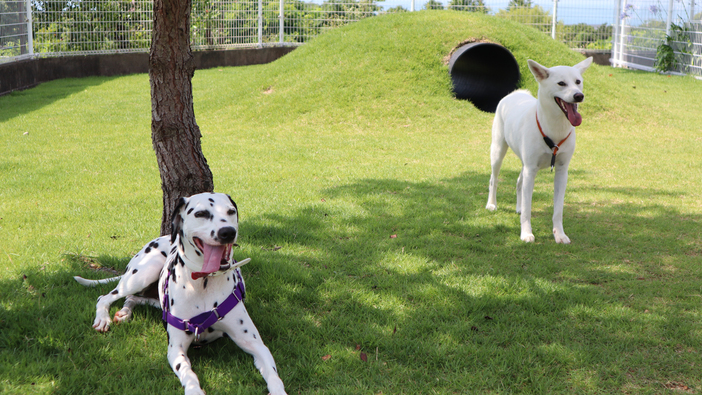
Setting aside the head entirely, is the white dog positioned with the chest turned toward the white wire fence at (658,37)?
no

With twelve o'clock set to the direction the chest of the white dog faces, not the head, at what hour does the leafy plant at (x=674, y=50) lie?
The leafy plant is roughly at 8 o'clock from the white dog.

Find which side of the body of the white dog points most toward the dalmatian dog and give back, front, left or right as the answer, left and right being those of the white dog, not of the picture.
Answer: right

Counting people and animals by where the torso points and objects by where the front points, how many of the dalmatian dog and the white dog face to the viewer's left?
0

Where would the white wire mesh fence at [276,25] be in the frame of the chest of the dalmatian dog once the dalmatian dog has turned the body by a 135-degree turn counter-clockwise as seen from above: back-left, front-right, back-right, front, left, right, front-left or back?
front

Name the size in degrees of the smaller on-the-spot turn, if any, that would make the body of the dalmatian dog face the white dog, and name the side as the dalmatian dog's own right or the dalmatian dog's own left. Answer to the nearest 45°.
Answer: approximately 90° to the dalmatian dog's own left

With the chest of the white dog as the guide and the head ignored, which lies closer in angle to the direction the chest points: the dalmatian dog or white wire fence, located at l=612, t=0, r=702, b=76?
the dalmatian dog

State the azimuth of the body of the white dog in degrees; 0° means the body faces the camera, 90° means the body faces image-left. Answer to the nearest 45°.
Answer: approximately 315°

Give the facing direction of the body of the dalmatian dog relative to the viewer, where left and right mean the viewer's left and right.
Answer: facing the viewer and to the right of the viewer

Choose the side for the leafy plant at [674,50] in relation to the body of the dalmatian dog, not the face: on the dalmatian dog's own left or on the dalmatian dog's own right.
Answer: on the dalmatian dog's own left
